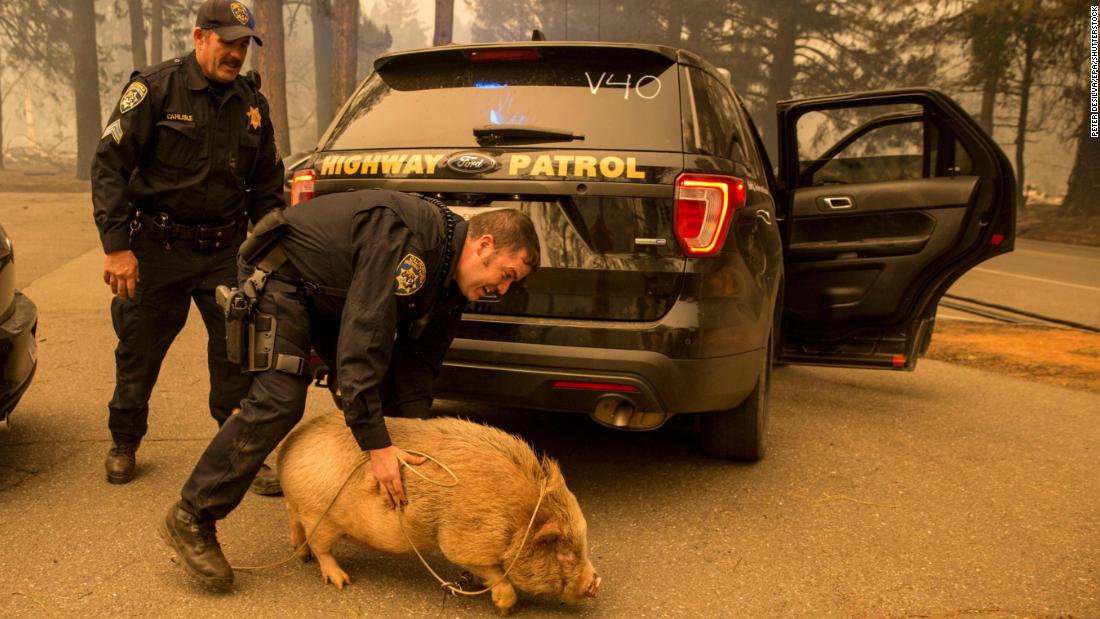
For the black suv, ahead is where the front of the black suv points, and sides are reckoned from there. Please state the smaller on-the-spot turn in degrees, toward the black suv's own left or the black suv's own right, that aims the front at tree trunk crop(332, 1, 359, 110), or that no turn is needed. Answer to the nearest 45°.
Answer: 0° — it already faces it

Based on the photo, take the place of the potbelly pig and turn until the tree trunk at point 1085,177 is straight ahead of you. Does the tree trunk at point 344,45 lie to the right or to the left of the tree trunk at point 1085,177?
left

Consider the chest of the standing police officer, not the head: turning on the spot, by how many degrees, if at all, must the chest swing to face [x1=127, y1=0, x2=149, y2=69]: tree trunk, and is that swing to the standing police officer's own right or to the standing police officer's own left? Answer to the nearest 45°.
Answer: approximately 135° to the standing police officer's own left

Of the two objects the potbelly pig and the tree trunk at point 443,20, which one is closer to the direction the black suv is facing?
the tree trunk

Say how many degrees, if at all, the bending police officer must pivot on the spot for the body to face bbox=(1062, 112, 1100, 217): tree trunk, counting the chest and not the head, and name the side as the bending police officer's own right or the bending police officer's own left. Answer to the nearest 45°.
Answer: approximately 45° to the bending police officer's own left

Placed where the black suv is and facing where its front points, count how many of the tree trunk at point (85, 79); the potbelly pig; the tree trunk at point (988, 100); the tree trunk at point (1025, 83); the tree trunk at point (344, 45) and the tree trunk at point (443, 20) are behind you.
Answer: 1

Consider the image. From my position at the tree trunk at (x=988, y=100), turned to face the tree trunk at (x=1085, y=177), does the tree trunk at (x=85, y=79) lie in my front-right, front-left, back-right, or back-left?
back-right

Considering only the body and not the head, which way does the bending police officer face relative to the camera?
to the viewer's right

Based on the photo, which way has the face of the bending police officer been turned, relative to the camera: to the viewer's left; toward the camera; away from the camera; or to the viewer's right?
to the viewer's right

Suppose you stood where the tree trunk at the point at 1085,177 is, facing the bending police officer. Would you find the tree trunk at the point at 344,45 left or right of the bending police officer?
right

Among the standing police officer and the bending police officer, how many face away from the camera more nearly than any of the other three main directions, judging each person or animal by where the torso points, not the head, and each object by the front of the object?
0

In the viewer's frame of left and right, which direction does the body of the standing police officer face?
facing the viewer and to the right of the viewer

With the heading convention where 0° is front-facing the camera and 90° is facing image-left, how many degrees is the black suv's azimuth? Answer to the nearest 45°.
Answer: approximately 180°

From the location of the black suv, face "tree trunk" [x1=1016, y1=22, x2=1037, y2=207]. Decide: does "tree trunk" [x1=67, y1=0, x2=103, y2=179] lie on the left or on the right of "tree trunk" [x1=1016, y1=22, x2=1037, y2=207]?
left

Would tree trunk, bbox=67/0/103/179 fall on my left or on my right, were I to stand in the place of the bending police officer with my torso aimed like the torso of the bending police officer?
on my left

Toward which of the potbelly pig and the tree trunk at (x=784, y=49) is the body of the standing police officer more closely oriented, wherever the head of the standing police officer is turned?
the potbelly pig

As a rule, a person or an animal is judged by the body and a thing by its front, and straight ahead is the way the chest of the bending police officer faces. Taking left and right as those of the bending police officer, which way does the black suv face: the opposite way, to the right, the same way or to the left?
to the left

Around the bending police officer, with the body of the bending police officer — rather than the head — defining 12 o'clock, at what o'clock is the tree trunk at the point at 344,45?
The tree trunk is roughly at 9 o'clock from the bending police officer.

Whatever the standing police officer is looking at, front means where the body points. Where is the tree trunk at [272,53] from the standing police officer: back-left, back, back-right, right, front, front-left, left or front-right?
back-left
